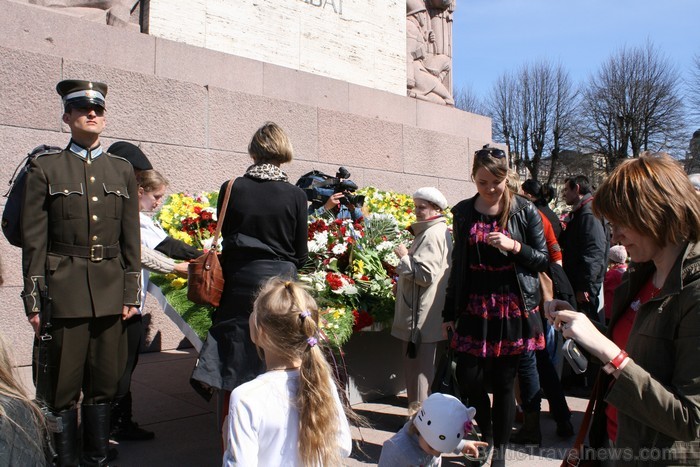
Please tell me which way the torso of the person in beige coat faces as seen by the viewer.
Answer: to the viewer's left

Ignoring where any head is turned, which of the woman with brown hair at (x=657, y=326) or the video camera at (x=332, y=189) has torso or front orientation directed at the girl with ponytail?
the woman with brown hair

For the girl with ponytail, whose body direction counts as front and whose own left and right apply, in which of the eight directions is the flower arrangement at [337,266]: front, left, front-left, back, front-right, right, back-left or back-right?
front-right

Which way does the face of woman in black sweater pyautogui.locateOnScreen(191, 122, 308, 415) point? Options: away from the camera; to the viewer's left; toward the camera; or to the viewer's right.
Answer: away from the camera

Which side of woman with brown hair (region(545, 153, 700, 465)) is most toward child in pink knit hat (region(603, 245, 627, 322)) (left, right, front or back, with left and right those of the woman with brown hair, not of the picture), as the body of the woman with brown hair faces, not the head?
right

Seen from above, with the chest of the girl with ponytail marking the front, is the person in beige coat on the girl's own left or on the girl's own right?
on the girl's own right

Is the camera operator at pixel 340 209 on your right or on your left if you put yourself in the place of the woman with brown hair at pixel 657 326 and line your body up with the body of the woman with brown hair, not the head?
on your right

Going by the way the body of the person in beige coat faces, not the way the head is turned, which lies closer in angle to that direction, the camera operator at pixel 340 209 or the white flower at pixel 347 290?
the white flower

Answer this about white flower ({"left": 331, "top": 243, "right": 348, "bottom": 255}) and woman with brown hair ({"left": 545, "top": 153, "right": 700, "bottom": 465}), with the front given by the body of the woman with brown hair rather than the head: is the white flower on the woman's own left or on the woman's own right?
on the woman's own right

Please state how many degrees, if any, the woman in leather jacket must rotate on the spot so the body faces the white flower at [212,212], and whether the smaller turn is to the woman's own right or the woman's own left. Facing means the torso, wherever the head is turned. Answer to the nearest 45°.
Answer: approximately 135° to the woman's own right

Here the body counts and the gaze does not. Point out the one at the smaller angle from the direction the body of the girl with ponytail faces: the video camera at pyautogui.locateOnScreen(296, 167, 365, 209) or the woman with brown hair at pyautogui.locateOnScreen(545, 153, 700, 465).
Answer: the video camera

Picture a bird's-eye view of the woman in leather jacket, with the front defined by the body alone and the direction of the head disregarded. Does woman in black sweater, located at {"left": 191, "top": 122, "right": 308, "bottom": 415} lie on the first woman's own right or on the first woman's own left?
on the first woman's own right

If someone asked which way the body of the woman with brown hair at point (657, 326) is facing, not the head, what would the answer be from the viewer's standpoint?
to the viewer's left
